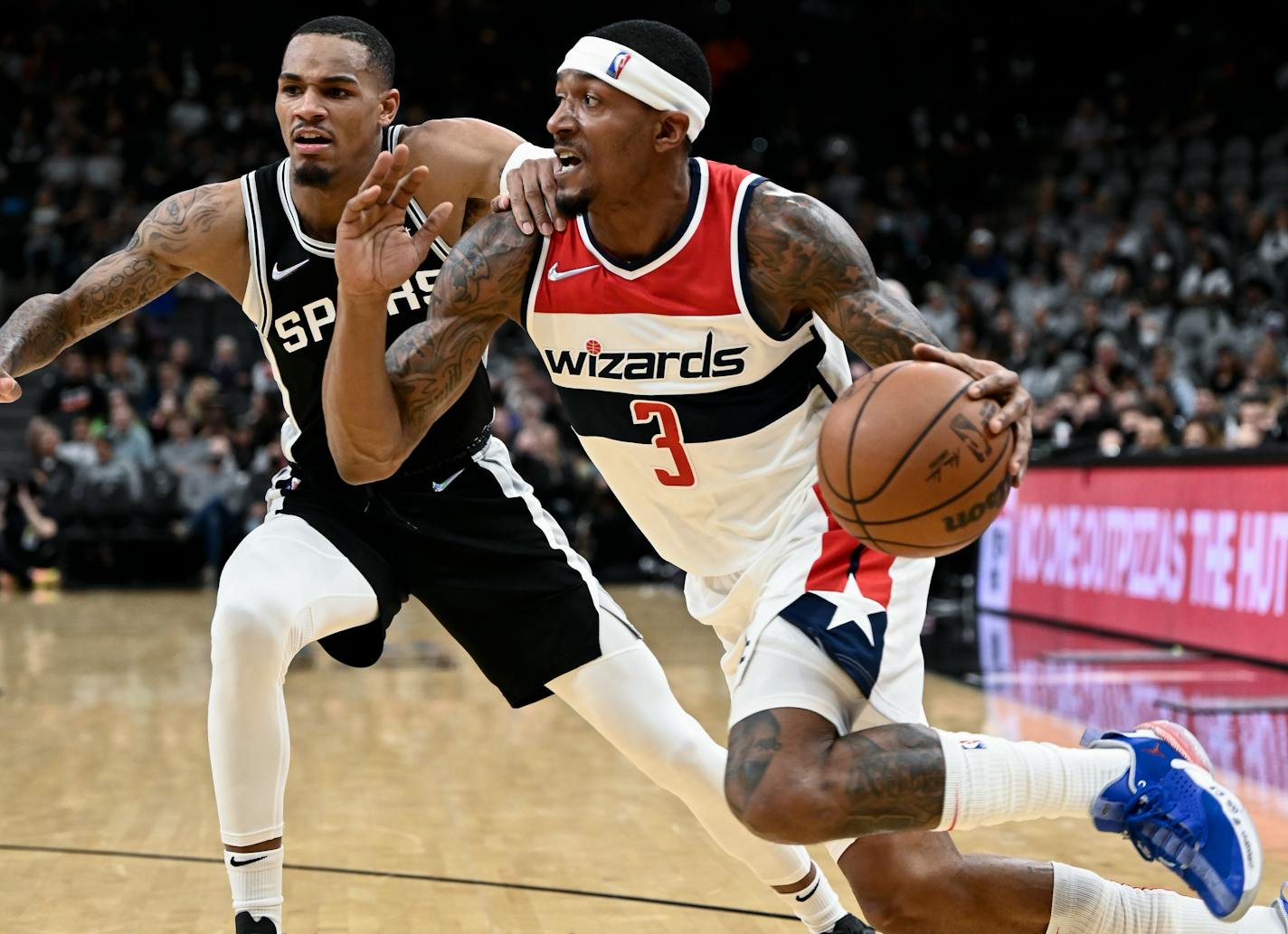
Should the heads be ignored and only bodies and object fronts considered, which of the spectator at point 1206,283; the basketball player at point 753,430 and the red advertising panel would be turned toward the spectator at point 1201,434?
the spectator at point 1206,283

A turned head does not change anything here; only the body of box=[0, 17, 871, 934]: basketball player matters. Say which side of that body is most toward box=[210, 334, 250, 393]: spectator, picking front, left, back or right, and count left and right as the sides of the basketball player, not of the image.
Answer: back
